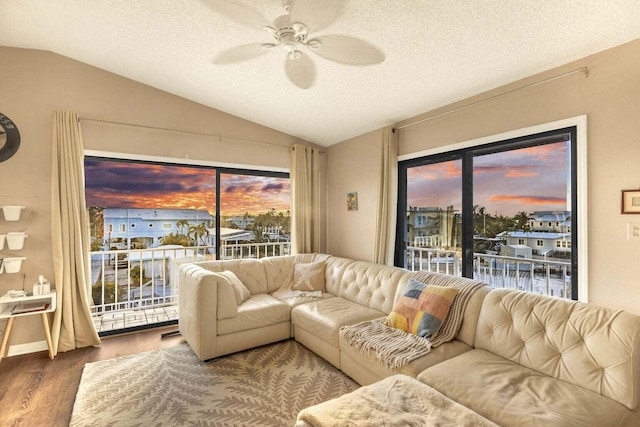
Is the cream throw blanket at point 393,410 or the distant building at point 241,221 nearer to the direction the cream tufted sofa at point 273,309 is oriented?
the cream throw blanket

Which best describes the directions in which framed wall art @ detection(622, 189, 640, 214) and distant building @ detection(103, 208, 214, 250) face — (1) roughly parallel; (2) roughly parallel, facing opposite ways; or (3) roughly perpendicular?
roughly perpendicular

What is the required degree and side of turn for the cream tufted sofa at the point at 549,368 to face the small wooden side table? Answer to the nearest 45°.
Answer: approximately 45° to its right

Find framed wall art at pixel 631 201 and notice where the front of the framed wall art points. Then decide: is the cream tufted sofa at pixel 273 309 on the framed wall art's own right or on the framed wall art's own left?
on the framed wall art's own right

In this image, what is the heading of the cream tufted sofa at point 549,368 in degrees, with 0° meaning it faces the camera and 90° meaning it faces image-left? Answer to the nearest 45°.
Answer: approximately 45°

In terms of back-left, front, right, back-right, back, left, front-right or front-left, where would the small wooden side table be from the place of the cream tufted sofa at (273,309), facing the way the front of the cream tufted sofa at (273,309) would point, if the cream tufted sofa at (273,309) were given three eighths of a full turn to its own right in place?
front-left

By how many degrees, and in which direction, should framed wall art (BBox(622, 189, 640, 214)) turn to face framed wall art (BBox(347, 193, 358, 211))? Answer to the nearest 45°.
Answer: approximately 90° to its right
